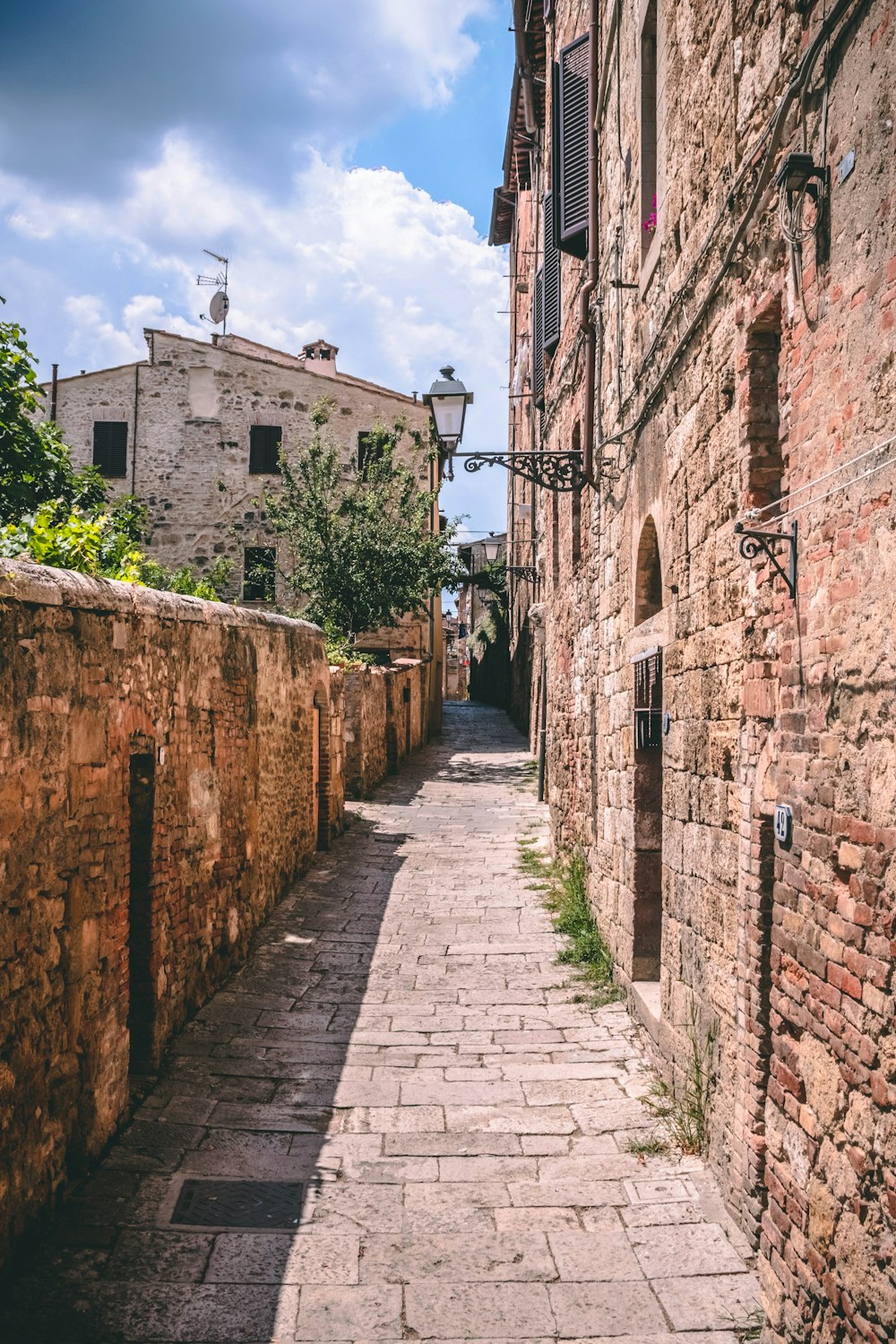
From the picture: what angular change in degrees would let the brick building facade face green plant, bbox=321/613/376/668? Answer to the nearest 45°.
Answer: approximately 45° to its right

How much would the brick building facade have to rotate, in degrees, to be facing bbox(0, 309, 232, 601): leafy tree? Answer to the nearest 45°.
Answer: approximately 45° to its right

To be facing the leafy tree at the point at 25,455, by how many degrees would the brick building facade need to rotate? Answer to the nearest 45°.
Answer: approximately 45° to its right

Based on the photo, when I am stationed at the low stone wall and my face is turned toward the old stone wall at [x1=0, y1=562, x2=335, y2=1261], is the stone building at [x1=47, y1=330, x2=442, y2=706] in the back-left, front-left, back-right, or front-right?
back-right

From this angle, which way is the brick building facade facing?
to the viewer's left

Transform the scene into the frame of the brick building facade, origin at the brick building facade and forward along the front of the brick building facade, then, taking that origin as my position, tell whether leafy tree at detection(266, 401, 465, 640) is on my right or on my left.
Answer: on my right

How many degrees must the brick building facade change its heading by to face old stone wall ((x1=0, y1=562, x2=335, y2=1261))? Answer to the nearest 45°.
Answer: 0° — it already faces it
